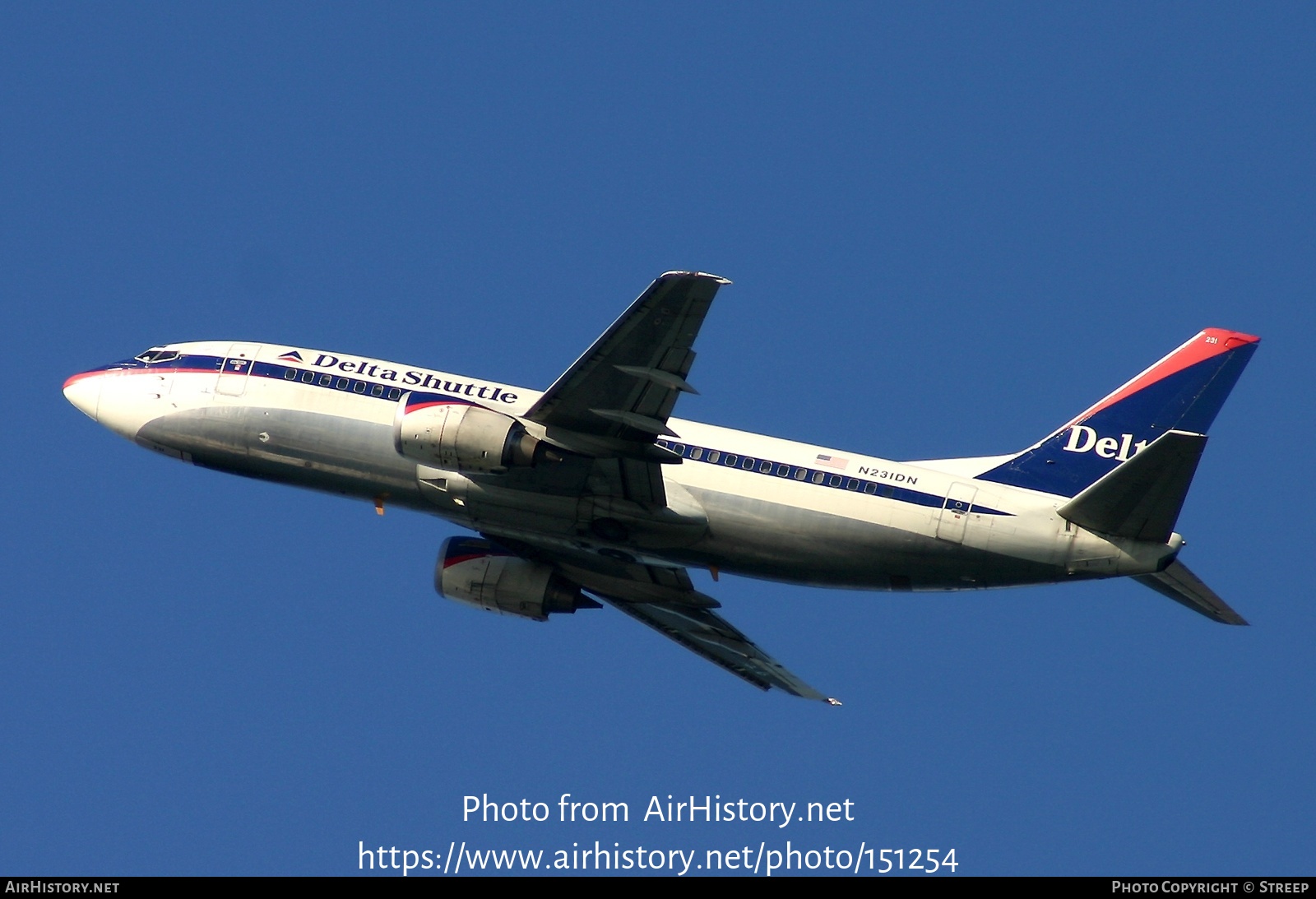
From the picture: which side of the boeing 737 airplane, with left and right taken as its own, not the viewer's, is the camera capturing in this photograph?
left
